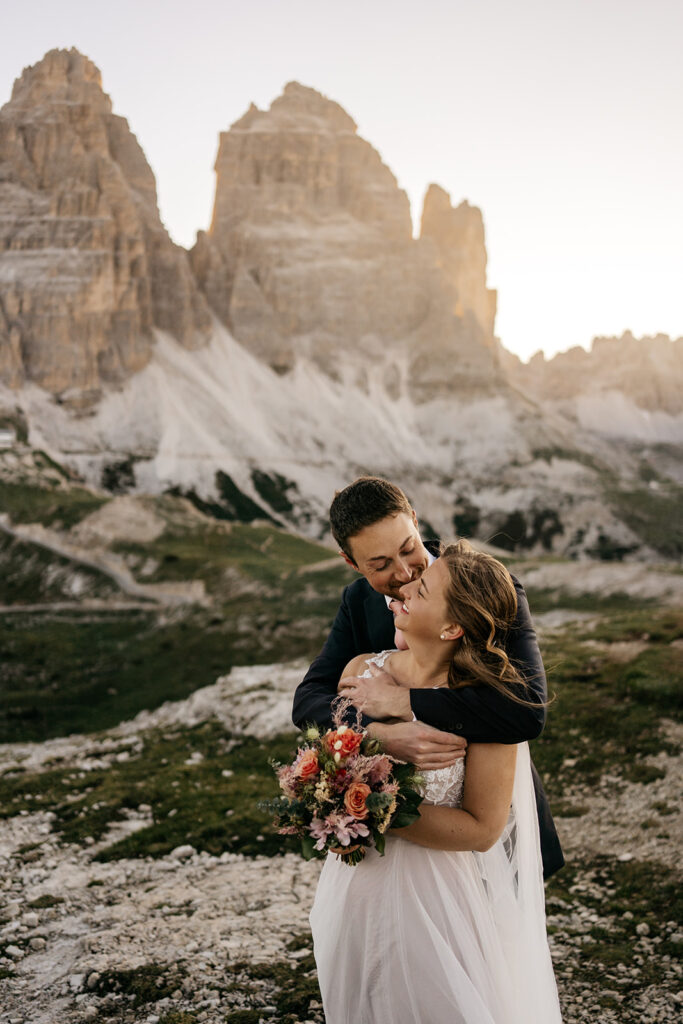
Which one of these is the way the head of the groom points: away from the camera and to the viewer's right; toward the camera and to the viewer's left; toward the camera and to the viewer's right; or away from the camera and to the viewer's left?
toward the camera and to the viewer's right

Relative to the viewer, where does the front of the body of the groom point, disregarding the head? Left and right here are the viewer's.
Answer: facing the viewer

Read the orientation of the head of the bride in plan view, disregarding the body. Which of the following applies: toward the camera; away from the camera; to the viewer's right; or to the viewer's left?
to the viewer's left
